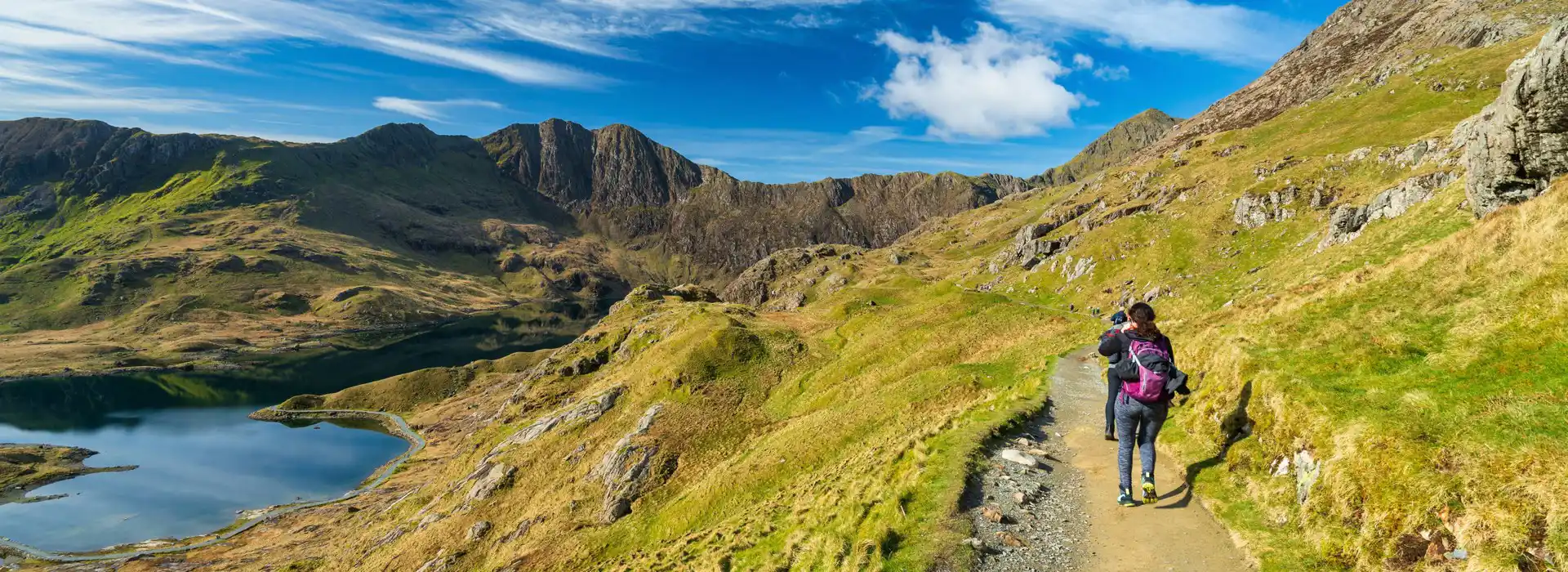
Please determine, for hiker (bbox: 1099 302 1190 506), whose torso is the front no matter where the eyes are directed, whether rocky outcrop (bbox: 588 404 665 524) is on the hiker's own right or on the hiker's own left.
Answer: on the hiker's own left

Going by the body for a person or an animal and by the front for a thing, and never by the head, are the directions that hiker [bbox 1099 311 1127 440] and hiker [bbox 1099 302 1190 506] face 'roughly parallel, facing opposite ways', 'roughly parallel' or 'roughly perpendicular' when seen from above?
roughly parallel

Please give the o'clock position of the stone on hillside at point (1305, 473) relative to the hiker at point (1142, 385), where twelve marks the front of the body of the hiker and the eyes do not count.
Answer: The stone on hillside is roughly at 3 o'clock from the hiker.

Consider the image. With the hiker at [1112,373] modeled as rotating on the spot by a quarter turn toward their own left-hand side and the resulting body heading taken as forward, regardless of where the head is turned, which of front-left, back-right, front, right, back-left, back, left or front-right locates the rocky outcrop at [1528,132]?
back-right

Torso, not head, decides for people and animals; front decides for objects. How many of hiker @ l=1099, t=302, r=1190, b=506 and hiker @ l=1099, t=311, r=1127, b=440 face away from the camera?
2

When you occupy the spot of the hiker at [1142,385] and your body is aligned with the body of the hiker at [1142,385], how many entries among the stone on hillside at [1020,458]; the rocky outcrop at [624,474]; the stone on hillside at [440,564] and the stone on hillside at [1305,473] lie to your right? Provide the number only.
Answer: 1

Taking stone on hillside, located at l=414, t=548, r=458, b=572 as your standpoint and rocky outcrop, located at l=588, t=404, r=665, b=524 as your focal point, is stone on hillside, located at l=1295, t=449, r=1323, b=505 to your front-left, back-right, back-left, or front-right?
front-right

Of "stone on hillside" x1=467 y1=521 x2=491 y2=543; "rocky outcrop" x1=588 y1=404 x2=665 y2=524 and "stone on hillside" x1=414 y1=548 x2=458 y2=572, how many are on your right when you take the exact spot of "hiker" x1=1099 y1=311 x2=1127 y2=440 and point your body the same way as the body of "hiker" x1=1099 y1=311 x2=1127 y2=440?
0

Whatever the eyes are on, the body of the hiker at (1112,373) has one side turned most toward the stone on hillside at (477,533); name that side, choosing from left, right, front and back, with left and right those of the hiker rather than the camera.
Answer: left

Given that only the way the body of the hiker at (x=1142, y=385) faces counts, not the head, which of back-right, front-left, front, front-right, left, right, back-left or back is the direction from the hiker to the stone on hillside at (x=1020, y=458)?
front-left

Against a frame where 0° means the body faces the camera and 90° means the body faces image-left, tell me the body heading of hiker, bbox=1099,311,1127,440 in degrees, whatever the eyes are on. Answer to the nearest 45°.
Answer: approximately 180°

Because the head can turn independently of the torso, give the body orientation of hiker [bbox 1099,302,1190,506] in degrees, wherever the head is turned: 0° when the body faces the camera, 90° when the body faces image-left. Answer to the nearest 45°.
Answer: approximately 180°
